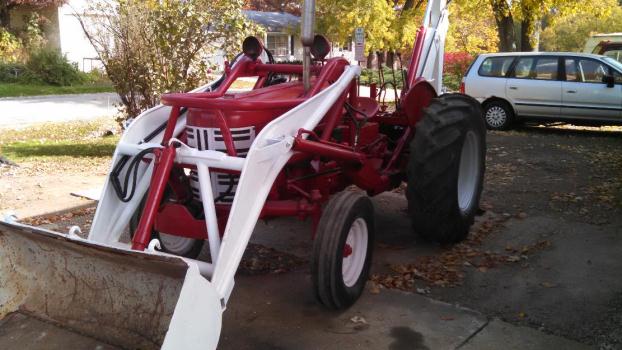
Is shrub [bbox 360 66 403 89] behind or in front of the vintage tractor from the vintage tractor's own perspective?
behind

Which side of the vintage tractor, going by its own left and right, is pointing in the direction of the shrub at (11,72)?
right

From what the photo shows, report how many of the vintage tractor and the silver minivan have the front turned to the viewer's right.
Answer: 1

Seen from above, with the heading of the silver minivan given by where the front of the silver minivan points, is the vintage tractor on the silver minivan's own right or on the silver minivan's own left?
on the silver minivan's own right

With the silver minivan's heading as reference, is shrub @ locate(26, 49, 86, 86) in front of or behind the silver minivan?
behind

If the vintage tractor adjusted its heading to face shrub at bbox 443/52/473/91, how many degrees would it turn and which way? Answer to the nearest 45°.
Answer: approximately 135° to its right

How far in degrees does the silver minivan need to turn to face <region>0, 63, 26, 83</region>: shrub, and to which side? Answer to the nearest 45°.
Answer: approximately 180°

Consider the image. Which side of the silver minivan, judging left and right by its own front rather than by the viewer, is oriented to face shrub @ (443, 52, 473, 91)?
left

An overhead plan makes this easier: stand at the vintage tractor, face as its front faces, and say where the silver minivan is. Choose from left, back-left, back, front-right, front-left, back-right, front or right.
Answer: back

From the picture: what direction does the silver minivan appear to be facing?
to the viewer's right

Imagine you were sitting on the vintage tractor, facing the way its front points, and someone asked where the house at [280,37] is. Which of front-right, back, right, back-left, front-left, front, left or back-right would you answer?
back-right

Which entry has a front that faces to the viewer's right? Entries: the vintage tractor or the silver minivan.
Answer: the silver minivan

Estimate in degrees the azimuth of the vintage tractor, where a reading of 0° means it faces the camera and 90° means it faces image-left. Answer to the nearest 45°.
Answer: approximately 45°
